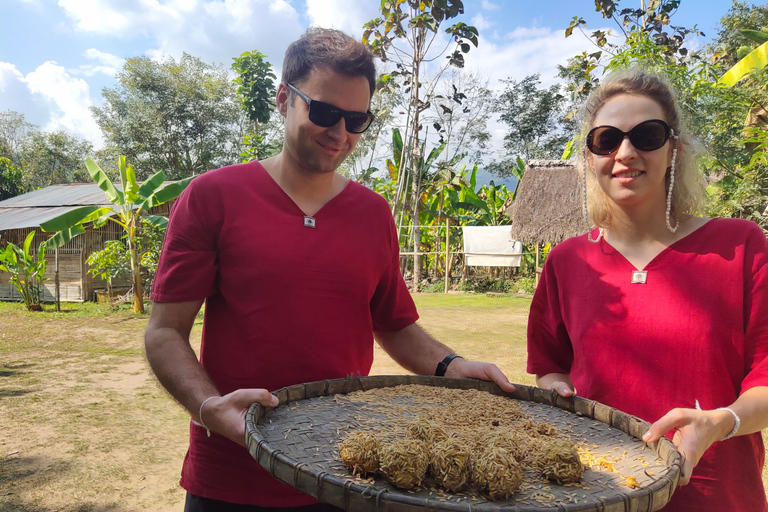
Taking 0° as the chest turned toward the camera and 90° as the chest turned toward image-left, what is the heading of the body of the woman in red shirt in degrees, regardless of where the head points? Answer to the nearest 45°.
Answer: approximately 0°

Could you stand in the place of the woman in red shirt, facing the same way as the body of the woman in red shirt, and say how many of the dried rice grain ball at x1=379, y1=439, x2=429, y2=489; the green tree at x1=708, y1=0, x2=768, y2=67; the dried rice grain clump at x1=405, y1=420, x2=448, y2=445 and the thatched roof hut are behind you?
2

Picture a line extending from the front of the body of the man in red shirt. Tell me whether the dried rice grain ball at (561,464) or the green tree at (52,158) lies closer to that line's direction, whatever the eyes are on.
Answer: the dried rice grain ball

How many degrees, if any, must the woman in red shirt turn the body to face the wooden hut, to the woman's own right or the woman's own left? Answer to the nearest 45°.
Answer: approximately 135° to the woman's own right

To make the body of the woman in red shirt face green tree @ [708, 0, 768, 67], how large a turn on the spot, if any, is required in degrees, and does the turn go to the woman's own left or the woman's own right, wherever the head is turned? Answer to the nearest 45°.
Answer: approximately 180°

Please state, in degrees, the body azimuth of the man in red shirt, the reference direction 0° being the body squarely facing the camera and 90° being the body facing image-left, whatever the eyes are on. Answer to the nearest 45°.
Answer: approximately 315°

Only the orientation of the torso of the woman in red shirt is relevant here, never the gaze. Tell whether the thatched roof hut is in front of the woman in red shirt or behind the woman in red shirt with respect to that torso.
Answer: behind

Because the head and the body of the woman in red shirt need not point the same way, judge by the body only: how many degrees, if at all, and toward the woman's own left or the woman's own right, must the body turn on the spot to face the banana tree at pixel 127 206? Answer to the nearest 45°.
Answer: approximately 135° to the woman's own right

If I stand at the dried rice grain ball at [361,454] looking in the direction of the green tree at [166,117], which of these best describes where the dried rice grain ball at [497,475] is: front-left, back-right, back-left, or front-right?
back-right

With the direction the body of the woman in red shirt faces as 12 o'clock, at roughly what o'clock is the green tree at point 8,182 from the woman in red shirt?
The green tree is roughly at 4 o'clock from the woman in red shirt.

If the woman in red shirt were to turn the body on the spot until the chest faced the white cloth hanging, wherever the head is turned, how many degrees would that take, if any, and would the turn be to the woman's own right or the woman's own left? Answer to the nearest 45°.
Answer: approximately 180°
